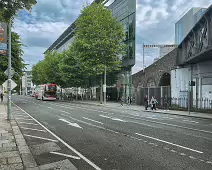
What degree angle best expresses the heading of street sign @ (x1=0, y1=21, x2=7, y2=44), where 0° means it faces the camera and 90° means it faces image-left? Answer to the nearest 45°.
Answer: approximately 0°

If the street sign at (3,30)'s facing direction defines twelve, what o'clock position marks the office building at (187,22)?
The office building is roughly at 8 o'clock from the street sign.

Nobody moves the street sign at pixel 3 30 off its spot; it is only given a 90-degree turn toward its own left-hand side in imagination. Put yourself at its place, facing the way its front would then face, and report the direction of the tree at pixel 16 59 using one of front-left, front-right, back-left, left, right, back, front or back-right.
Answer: left

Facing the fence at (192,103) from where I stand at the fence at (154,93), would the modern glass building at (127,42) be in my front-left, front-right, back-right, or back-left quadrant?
back-left

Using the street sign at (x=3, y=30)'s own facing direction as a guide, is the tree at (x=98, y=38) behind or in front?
behind

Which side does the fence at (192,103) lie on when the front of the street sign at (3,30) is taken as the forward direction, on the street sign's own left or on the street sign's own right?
on the street sign's own left

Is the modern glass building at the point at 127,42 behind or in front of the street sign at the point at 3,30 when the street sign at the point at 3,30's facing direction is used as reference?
behind

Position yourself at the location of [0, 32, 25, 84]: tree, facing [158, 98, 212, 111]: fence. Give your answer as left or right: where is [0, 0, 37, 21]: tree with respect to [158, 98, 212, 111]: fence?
right

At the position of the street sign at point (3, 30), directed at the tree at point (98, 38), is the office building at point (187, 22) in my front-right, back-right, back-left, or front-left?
front-right
